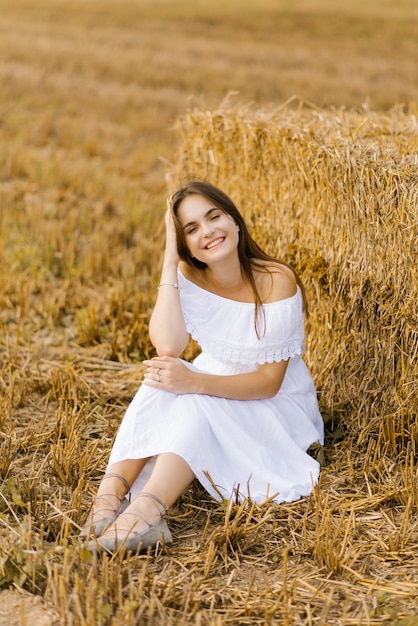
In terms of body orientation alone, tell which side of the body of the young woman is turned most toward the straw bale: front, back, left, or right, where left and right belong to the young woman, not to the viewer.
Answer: back

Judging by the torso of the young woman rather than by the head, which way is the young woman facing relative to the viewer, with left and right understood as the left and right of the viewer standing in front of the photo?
facing the viewer and to the left of the viewer
